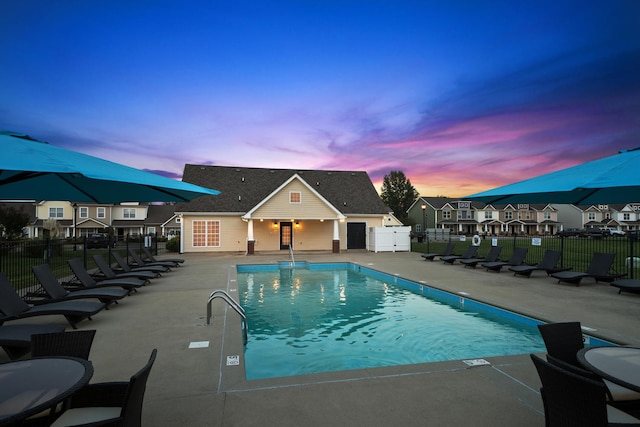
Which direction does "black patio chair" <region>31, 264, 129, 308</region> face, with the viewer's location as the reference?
facing to the right of the viewer

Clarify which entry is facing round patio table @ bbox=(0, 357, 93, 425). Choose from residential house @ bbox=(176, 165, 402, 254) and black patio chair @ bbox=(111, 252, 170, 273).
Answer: the residential house

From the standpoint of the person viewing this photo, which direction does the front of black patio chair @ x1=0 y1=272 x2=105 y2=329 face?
facing to the right of the viewer

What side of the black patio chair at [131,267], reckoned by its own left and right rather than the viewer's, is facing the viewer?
right

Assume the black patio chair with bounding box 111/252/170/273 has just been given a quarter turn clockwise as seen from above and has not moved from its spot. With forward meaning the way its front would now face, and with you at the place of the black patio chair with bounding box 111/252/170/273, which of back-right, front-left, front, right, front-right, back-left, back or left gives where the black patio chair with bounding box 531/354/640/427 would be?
front

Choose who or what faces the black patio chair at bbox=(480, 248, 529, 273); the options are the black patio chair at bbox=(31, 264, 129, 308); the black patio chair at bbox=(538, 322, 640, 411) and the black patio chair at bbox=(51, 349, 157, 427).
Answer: the black patio chair at bbox=(31, 264, 129, 308)

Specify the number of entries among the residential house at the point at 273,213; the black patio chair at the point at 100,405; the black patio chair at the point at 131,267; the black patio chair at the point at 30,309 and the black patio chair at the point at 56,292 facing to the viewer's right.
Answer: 3

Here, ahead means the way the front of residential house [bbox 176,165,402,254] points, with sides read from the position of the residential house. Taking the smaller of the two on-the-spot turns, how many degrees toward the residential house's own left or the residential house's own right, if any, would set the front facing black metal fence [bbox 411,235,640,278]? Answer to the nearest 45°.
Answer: approximately 90° to the residential house's own left

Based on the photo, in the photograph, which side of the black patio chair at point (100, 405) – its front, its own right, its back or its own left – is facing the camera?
left

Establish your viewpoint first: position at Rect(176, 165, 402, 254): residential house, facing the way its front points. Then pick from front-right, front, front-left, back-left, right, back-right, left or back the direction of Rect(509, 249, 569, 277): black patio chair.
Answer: front-left

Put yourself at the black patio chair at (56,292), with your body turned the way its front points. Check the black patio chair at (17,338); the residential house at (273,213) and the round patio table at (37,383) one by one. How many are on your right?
2

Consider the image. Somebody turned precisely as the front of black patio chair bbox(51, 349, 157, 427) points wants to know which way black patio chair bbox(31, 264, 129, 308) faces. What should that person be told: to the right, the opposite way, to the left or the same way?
the opposite way

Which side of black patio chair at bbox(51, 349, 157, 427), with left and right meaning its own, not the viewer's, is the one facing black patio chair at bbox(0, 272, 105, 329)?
right
